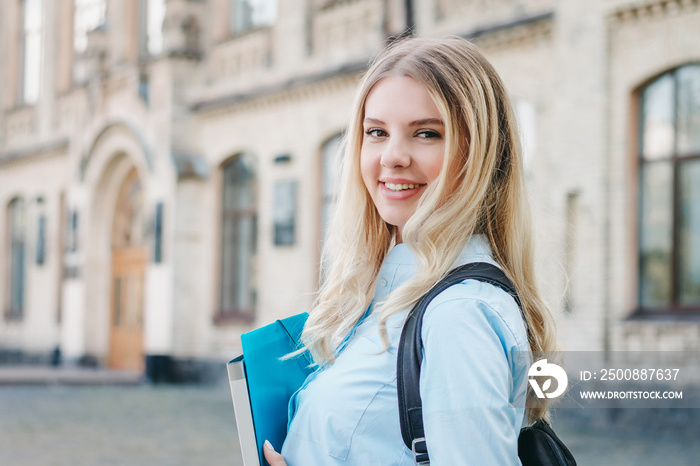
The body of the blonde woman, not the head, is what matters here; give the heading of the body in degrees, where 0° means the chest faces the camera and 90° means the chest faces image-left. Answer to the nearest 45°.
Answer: approximately 45°
